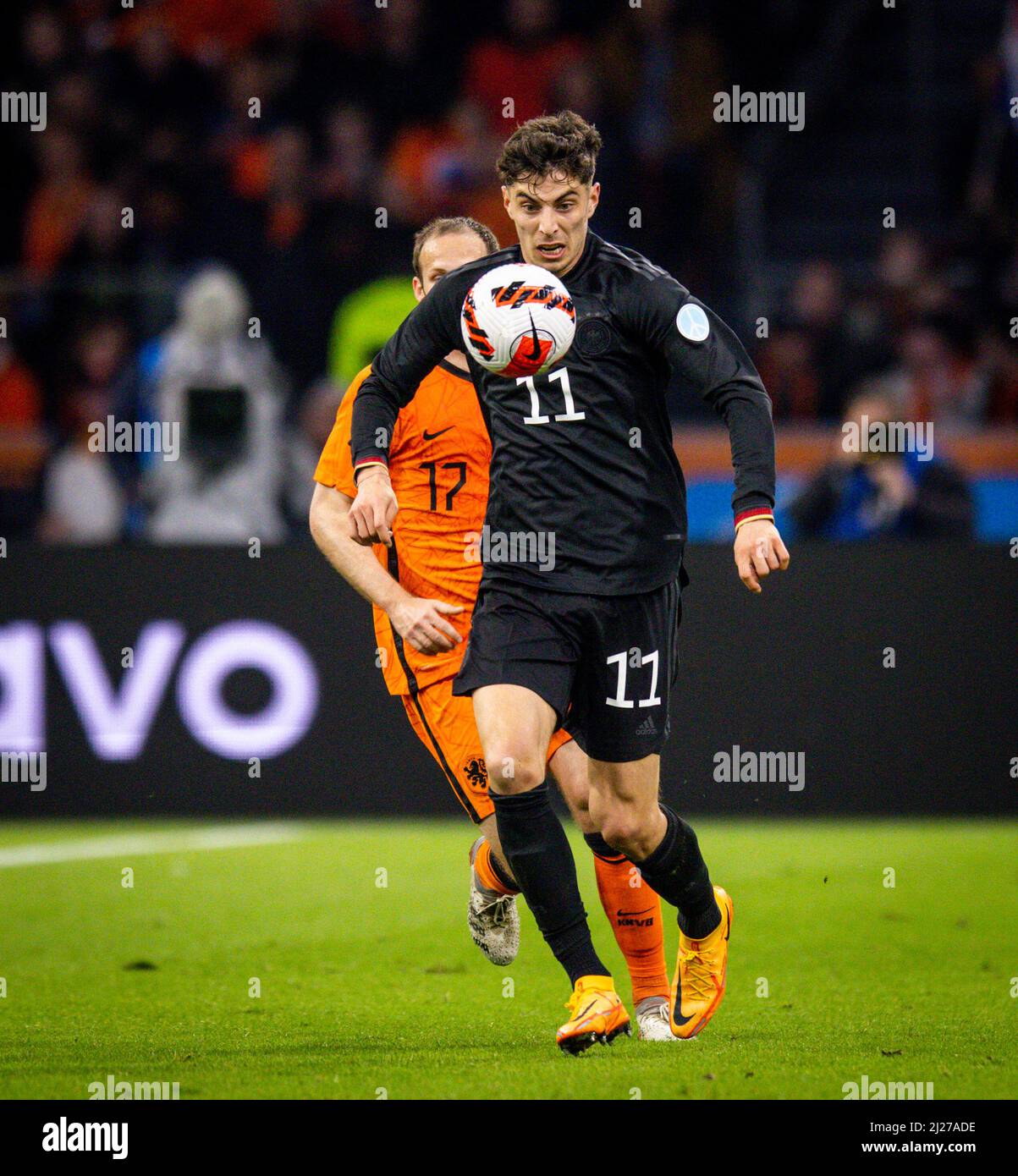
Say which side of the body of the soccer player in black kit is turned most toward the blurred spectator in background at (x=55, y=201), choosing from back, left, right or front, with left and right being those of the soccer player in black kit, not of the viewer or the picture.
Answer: back

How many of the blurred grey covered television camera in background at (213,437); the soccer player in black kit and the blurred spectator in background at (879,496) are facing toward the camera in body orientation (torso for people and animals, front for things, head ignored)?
3

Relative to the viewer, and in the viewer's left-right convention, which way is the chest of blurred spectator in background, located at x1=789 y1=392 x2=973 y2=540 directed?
facing the viewer

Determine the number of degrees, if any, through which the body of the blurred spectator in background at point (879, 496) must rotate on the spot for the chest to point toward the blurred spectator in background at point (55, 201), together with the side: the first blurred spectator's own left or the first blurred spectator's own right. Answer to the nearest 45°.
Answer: approximately 90° to the first blurred spectator's own right

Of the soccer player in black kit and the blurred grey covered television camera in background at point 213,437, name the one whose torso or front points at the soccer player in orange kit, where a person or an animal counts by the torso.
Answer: the blurred grey covered television camera in background

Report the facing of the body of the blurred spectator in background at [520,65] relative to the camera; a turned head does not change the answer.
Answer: toward the camera

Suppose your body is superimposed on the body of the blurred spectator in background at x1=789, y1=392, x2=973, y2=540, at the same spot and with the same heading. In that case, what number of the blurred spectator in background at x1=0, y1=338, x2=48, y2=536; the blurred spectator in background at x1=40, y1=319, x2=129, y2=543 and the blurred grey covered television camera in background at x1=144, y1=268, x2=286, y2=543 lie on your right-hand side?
3

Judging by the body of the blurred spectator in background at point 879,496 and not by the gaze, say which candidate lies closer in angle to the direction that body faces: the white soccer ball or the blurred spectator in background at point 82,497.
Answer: the white soccer ball

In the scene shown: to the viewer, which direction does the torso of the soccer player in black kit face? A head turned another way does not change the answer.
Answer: toward the camera
